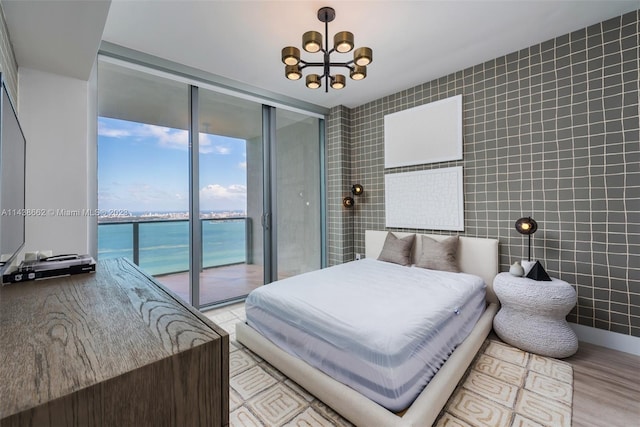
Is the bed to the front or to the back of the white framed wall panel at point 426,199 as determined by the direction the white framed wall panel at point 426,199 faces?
to the front

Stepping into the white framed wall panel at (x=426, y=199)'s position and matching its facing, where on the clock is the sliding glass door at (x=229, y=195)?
The sliding glass door is roughly at 1 o'clock from the white framed wall panel.

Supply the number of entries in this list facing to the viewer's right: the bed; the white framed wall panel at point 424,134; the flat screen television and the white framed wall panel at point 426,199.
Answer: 1

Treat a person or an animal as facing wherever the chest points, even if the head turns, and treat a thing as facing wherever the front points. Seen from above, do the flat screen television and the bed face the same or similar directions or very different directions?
very different directions

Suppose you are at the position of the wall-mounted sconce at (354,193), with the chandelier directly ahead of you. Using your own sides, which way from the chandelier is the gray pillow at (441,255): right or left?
left

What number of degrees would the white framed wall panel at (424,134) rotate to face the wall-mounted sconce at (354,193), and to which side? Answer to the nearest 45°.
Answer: approximately 45° to its right

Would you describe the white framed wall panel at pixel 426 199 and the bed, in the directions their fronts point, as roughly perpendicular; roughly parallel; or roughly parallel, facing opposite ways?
roughly parallel

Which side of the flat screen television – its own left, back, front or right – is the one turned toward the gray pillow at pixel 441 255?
front

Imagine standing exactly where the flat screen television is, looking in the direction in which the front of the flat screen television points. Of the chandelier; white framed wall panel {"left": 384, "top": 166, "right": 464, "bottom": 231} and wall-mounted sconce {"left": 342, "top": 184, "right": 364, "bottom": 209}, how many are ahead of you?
3

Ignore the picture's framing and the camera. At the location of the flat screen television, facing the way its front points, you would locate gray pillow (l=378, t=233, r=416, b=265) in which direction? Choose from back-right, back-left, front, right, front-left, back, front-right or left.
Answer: front

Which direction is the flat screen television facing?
to the viewer's right

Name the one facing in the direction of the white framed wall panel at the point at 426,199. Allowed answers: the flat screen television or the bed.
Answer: the flat screen television

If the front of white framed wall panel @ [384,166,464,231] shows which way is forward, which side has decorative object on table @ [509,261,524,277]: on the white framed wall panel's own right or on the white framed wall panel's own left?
on the white framed wall panel's own left

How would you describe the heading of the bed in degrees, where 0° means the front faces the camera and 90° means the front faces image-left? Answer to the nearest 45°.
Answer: approximately 45°
